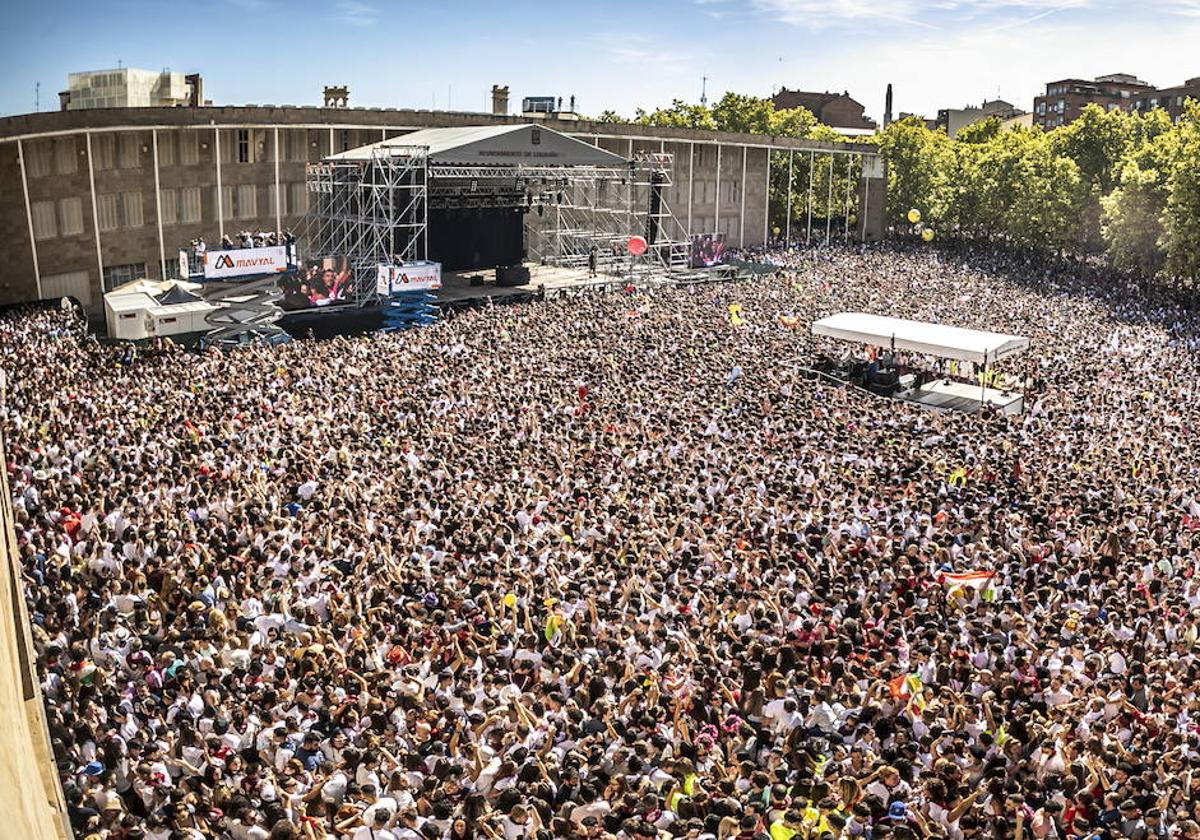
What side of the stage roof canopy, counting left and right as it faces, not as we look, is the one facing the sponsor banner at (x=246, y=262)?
right

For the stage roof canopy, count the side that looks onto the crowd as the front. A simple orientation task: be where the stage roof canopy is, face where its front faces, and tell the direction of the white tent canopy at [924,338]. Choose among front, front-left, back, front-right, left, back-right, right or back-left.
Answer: front

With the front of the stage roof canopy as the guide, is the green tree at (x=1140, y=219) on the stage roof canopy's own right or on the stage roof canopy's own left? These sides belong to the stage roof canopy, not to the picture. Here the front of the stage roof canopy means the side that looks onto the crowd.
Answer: on the stage roof canopy's own left

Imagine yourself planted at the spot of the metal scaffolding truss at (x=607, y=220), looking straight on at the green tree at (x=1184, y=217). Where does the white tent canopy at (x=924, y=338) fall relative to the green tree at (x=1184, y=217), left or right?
right

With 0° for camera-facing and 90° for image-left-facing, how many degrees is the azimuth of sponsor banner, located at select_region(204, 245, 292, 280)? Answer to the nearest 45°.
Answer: approximately 0°

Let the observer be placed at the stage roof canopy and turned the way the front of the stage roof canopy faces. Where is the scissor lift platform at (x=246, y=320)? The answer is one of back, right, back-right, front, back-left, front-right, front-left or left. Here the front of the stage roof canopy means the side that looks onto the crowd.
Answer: right

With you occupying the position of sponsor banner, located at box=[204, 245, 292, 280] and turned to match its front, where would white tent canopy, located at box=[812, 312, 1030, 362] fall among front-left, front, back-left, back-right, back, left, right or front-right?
front-left

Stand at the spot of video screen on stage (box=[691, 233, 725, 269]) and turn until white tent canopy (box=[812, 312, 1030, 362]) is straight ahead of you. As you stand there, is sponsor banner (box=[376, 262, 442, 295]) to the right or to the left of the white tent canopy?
right

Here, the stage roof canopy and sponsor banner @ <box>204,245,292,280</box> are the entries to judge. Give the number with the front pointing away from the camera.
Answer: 0
